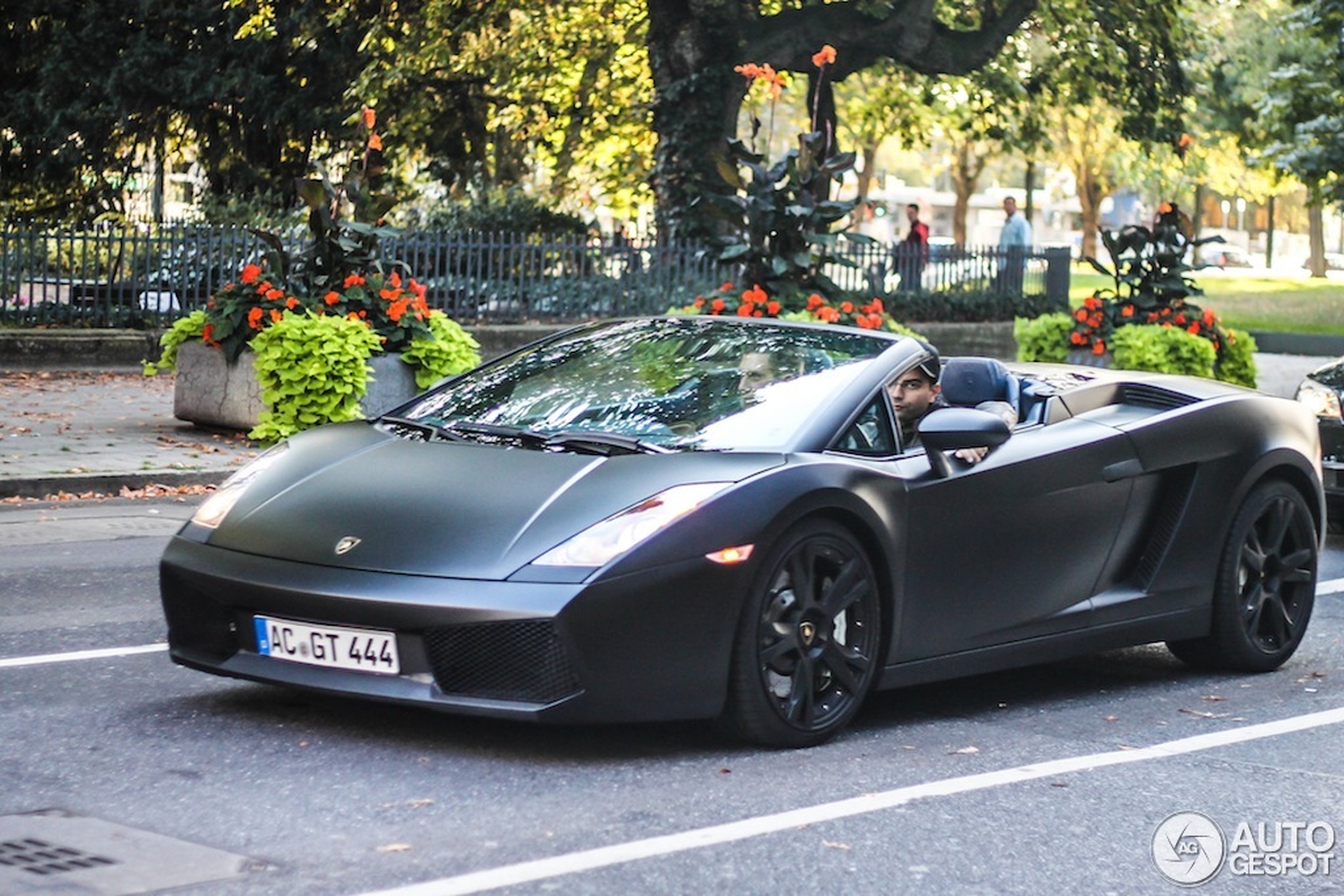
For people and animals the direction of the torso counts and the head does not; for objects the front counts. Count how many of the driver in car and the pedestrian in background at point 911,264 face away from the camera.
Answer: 0

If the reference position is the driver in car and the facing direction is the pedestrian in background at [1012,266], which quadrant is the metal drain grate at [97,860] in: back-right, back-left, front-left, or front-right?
back-left

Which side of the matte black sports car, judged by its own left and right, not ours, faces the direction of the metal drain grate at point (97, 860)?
front

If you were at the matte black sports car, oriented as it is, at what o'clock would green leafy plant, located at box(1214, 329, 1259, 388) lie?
The green leafy plant is roughly at 5 o'clock from the matte black sports car.

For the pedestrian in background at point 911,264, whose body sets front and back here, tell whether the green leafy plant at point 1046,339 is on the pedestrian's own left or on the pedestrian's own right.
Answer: on the pedestrian's own left

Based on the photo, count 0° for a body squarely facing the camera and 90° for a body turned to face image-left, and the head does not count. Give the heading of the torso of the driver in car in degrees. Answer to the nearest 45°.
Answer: approximately 45°

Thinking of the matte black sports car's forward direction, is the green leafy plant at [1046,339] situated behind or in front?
behind

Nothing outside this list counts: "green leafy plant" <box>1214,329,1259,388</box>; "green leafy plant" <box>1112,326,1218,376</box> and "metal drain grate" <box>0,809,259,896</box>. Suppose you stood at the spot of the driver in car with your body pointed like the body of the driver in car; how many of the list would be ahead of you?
1

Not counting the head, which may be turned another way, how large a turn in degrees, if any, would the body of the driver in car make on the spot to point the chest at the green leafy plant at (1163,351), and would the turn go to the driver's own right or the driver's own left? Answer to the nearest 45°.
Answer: approximately 135° to the driver's own right

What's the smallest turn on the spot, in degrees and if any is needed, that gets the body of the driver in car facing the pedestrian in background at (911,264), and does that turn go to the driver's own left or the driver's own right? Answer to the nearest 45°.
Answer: approximately 135° to the driver's own right
